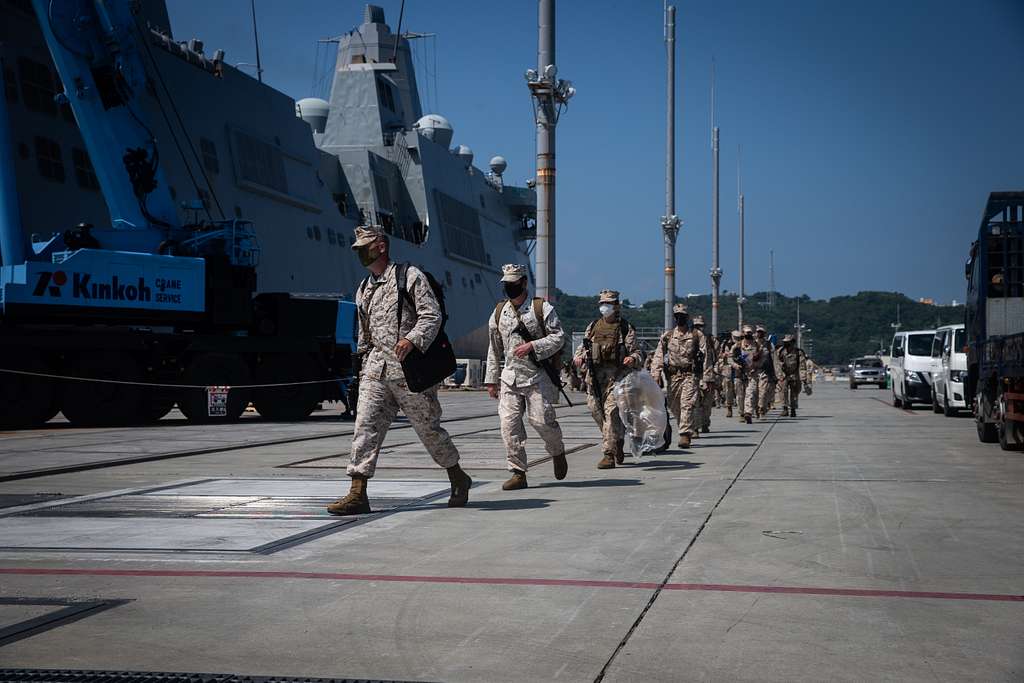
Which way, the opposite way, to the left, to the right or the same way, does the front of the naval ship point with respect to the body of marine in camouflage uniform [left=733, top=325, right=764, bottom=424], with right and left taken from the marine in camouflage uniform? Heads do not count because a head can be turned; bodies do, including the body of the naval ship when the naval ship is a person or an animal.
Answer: the opposite way

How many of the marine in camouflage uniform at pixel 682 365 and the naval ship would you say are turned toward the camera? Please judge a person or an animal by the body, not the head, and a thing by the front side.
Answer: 1

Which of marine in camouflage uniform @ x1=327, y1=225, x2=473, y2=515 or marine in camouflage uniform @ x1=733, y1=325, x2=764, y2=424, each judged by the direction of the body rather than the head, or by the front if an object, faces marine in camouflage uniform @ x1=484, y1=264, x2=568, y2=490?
marine in camouflage uniform @ x1=733, y1=325, x2=764, y2=424

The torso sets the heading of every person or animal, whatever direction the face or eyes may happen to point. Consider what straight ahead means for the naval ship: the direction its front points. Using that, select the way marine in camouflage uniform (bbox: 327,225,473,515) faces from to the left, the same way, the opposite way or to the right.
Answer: the opposite way

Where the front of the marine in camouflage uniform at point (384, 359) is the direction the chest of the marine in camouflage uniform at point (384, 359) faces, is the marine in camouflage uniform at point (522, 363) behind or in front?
behind

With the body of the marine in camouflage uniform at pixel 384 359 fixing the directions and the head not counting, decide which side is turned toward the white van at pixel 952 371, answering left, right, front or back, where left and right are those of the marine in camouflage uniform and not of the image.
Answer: back

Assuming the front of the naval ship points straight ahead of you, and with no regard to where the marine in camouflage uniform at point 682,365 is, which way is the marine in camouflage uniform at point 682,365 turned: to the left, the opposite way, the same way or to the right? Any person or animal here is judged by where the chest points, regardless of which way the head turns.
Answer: the opposite way

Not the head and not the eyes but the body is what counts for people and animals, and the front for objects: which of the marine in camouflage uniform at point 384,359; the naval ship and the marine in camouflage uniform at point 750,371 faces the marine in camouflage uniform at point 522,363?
the marine in camouflage uniform at point 750,371

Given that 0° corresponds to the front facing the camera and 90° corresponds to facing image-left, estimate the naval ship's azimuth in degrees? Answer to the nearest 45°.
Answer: approximately 225°

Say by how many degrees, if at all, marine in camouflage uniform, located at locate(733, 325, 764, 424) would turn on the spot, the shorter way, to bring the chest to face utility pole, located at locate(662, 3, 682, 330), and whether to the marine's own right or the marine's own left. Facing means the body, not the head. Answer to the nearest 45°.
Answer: approximately 180°
